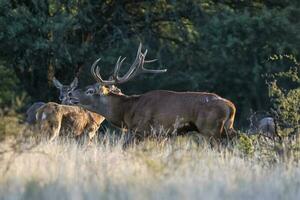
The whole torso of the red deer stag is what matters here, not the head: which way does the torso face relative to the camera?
to the viewer's left
